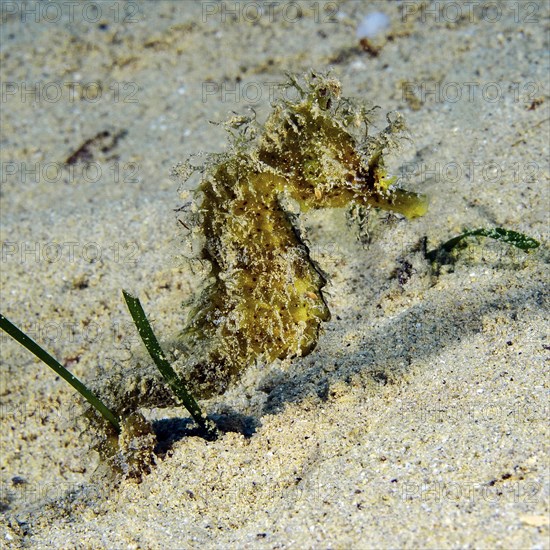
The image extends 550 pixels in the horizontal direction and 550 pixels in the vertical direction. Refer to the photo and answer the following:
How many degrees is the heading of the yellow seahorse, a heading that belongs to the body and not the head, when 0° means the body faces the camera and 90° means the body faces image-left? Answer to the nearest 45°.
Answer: approximately 270°

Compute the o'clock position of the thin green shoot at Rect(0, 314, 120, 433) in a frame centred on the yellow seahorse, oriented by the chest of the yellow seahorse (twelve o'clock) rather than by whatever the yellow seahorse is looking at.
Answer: The thin green shoot is roughly at 5 o'clock from the yellow seahorse.
